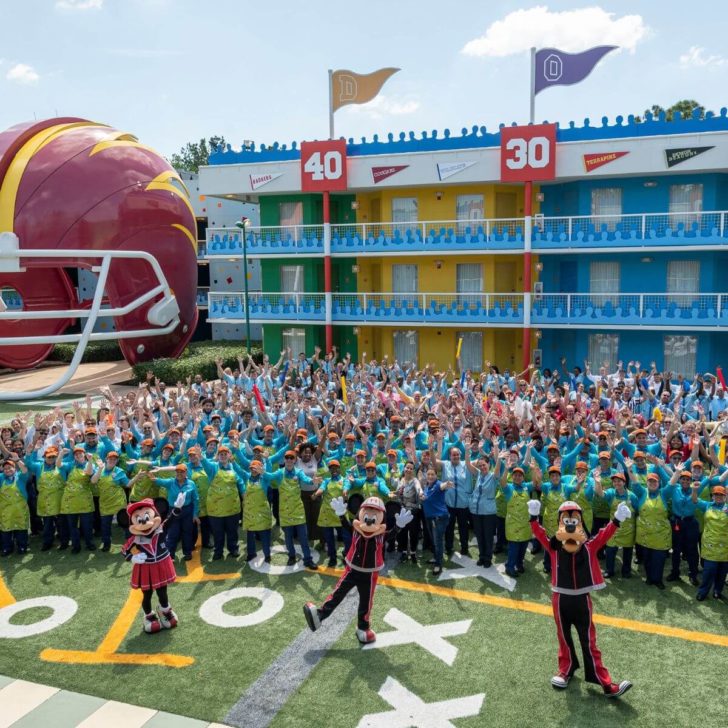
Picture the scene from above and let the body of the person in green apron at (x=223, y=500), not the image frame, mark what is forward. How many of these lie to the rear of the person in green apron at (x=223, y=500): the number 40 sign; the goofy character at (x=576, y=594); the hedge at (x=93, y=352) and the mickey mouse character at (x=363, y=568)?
2

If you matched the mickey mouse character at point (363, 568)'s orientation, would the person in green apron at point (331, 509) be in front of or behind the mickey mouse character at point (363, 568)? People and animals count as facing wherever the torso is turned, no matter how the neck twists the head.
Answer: behind

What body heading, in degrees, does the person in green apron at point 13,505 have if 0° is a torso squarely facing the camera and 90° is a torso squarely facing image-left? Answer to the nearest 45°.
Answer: approximately 0°

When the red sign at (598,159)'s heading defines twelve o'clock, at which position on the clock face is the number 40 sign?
The number 40 sign is roughly at 3 o'clock from the red sign.

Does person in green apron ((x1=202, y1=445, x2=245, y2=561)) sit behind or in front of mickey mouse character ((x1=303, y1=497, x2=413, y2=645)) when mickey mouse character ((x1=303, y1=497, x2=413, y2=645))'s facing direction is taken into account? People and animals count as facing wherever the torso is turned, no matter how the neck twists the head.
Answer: behind

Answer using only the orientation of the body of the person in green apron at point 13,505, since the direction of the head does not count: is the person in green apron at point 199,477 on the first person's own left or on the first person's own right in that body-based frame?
on the first person's own left

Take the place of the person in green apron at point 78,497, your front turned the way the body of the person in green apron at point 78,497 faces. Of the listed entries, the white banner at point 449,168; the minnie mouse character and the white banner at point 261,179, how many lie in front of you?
1

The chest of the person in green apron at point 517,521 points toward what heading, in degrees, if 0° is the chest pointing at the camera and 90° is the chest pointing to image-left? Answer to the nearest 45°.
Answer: approximately 0°
